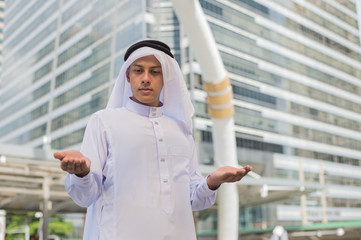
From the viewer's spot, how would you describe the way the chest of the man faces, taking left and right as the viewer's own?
facing the viewer and to the right of the viewer

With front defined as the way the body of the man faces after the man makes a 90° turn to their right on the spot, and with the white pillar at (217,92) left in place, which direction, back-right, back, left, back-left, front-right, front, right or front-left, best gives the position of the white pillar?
back-right

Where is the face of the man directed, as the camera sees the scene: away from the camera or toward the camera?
toward the camera

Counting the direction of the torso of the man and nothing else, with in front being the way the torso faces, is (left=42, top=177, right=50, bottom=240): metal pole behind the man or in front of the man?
behind
